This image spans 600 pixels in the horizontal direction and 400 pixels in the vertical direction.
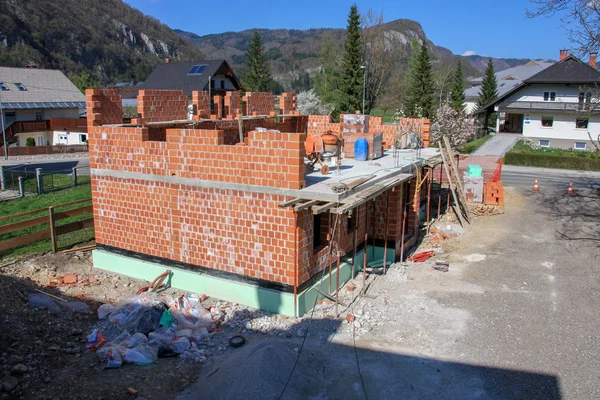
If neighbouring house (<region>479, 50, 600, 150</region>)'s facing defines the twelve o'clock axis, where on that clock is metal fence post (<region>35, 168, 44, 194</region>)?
The metal fence post is roughly at 1 o'clock from the neighbouring house.

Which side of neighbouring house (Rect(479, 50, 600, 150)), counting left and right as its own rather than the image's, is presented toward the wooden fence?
front

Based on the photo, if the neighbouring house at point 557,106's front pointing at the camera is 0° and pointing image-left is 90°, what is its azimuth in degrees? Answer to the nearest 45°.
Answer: approximately 0°

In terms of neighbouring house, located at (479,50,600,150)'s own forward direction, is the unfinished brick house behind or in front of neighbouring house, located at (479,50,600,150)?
in front

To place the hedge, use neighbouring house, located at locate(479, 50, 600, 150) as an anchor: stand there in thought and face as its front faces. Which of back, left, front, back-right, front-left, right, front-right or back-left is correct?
front

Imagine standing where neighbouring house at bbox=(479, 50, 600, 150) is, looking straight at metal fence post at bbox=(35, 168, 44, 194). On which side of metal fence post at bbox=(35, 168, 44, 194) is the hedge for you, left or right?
left

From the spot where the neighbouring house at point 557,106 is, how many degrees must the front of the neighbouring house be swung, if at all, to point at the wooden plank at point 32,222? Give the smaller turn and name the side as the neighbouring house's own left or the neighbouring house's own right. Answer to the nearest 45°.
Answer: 0° — it already faces it

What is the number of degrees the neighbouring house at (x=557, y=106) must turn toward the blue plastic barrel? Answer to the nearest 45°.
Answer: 0° — it already faces it
